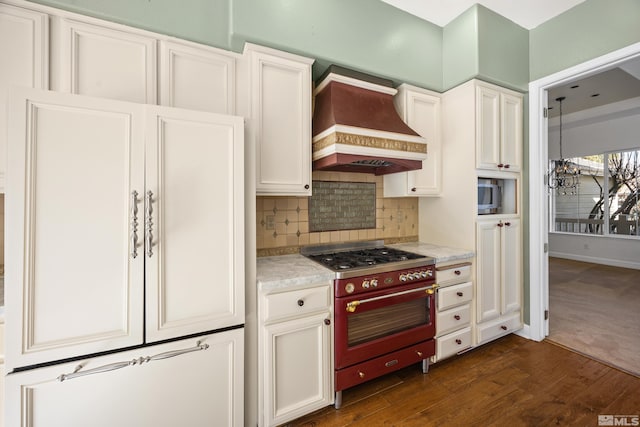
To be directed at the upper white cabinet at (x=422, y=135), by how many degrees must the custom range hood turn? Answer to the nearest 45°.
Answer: approximately 90° to its left

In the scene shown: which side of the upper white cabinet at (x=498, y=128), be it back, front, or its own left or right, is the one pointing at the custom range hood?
right

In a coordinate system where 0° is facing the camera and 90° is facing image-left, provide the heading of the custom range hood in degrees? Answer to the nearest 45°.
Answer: approximately 315°

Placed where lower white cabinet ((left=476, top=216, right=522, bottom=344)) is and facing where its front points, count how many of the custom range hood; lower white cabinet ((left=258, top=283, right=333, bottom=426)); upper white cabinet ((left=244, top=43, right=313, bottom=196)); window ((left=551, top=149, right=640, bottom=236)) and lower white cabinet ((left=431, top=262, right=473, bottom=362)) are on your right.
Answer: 4

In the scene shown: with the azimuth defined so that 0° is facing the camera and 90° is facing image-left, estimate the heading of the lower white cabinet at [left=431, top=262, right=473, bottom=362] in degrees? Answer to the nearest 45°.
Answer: approximately 315°

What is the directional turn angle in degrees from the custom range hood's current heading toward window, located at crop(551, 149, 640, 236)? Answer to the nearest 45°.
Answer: approximately 90° to its left

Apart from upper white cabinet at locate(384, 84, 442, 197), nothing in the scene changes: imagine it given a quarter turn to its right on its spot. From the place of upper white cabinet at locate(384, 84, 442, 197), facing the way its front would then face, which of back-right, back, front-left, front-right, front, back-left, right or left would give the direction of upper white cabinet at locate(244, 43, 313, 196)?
front

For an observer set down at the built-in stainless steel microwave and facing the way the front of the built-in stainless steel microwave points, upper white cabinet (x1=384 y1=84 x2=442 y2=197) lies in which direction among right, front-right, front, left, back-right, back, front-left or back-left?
right

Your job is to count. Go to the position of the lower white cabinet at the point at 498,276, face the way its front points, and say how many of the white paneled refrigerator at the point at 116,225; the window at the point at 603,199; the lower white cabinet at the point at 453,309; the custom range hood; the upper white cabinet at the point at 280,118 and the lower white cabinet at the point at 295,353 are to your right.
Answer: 5

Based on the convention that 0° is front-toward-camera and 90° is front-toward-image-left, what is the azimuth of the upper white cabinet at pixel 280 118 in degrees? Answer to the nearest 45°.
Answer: approximately 315°

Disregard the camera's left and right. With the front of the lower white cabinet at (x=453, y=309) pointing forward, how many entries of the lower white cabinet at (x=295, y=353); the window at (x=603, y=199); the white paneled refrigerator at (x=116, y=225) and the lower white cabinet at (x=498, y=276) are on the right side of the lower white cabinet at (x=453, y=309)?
2

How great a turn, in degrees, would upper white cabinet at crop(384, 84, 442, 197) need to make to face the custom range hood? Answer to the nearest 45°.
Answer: approximately 90° to its right
